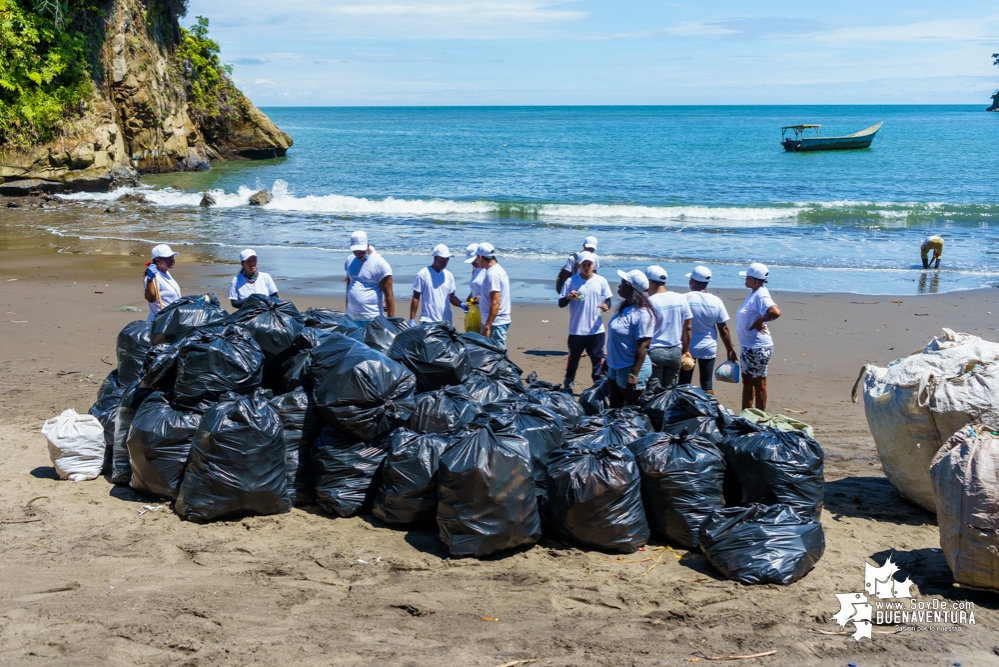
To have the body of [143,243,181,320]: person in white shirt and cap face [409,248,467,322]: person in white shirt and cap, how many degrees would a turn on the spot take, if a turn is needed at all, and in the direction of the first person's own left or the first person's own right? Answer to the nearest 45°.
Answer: approximately 45° to the first person's own left

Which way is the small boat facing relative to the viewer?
to the viewer's right

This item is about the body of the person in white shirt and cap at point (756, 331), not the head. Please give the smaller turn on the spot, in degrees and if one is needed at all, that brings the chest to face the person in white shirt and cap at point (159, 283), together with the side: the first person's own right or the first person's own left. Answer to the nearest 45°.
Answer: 0° — they already face them

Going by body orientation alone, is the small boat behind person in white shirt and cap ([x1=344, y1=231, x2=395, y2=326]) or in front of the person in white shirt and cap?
behind

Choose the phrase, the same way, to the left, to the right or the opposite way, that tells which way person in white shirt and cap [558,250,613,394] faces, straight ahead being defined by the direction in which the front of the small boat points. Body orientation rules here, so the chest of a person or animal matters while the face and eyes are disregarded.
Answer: to the right

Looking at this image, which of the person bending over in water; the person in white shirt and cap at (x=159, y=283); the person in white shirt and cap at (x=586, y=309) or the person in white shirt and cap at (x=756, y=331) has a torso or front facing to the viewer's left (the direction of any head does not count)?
the person in white shirt and cap at (x=756, y=331)

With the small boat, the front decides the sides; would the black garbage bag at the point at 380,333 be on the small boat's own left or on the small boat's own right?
on the small boat's own right

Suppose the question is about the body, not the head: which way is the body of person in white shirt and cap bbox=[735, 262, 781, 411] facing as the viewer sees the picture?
to the viewer's left

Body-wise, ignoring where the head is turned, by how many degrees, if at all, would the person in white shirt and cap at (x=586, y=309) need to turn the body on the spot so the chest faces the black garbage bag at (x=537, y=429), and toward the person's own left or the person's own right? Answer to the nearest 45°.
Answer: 0° — they already face it

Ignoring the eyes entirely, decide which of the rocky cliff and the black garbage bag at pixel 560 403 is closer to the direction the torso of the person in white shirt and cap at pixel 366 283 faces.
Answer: the black garbage bag

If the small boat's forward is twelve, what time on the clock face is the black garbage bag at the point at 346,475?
The black garbage bag is roughly at 3 o'clock from the small boat.
